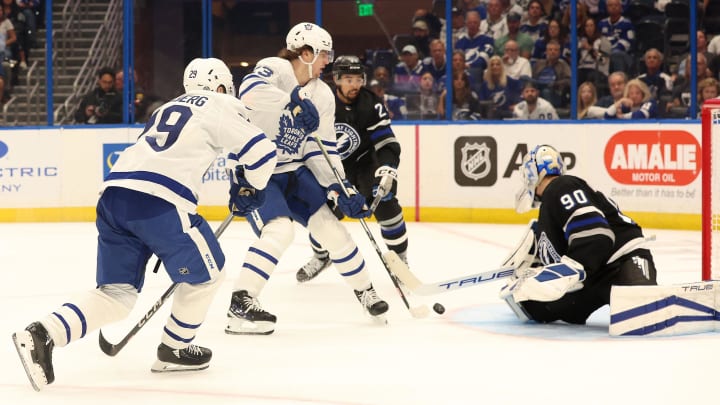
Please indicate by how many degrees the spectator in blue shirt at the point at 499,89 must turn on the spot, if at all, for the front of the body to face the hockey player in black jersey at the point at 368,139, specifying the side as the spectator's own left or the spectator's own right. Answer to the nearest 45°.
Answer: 0° — they already face them

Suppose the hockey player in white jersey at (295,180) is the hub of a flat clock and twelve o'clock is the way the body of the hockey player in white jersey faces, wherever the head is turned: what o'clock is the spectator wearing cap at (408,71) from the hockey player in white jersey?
The spectator wearing cap is roughly at 8 o'clock from the hockey player in white jersey.

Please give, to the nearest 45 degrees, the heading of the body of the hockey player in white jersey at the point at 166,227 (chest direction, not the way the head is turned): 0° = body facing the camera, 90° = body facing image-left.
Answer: approximately 225°

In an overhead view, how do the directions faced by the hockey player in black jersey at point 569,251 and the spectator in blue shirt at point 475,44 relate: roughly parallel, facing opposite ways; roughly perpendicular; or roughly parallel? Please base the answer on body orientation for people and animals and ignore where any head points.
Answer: roughly perpendicular

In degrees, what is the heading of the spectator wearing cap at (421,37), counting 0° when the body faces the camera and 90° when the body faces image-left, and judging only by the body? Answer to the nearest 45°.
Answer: approximately 0°

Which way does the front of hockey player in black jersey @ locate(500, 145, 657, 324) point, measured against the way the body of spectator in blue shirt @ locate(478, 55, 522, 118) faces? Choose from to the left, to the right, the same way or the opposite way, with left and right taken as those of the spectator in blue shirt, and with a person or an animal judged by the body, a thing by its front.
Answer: to the right

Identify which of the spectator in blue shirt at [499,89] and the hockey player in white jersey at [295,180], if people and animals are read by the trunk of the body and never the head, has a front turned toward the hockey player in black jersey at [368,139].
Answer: the spectator in blue shirt

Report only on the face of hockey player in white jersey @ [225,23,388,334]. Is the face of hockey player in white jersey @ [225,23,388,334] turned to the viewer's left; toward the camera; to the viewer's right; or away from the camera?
to the viewer's right
